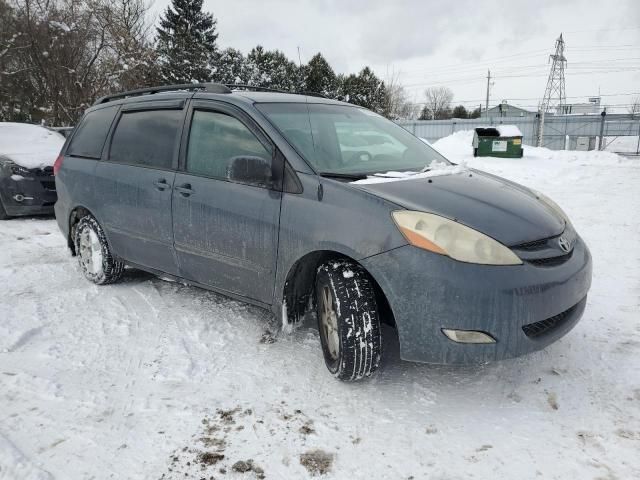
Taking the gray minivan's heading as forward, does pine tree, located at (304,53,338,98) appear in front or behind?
behind

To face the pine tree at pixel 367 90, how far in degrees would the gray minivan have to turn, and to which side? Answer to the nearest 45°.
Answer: approximately 135° to its left

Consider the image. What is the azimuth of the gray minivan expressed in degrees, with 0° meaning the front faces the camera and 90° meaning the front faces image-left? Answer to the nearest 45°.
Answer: approximately 315°

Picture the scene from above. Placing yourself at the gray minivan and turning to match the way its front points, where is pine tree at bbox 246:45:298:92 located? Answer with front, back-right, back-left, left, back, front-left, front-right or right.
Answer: back-left

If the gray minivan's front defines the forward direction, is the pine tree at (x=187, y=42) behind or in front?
behind
